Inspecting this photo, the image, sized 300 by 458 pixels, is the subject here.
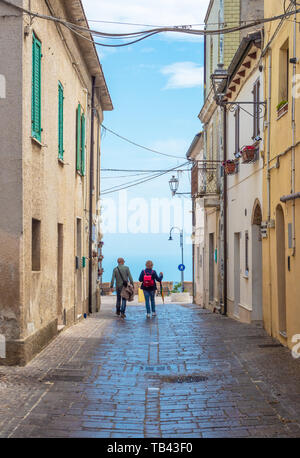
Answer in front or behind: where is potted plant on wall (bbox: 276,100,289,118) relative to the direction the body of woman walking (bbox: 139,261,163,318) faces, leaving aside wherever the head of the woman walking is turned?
behind

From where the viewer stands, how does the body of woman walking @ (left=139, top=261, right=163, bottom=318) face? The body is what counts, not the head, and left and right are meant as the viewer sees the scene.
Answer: facing away from the viewer
